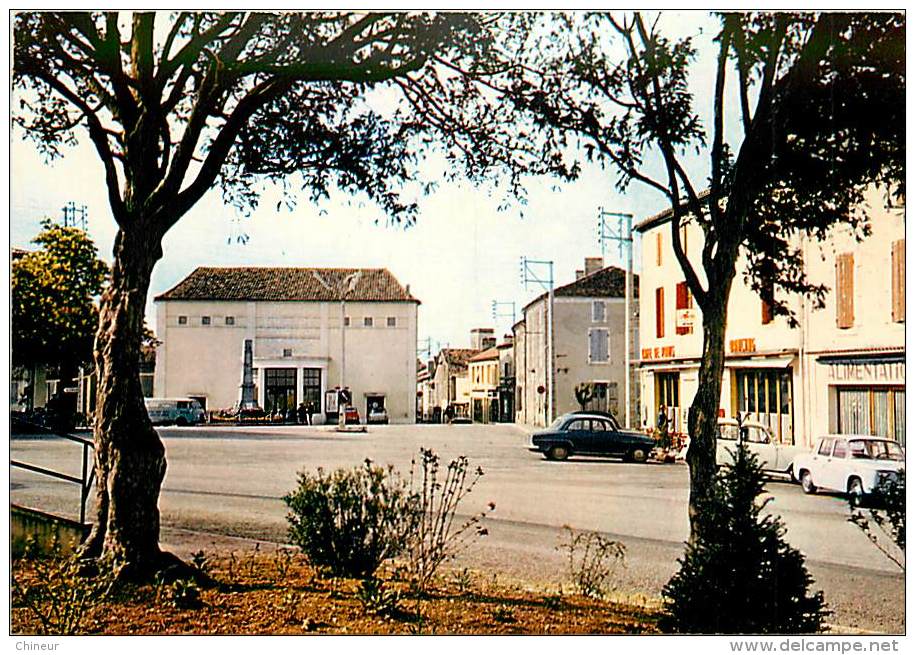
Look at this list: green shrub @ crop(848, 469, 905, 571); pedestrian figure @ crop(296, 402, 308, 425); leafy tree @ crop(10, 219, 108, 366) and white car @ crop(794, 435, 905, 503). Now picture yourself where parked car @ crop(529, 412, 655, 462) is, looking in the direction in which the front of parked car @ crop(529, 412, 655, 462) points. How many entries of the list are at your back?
2
